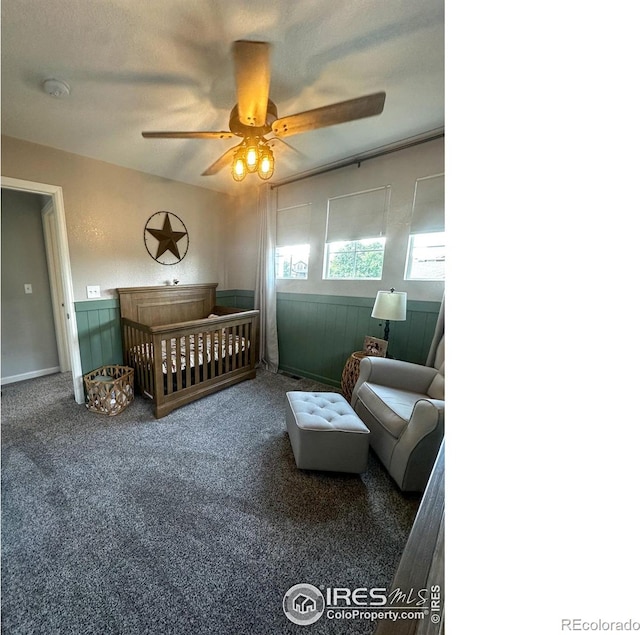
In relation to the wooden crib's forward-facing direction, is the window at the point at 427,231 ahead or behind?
ahead

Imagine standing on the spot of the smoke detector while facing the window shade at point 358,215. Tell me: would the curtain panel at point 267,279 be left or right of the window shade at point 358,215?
left

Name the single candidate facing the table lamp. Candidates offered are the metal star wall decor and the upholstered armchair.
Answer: the metal star wall decor

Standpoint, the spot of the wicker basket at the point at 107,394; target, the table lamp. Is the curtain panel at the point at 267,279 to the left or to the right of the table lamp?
left

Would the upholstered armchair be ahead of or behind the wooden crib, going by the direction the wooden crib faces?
ahead

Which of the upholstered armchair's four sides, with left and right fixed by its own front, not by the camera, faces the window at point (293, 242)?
right

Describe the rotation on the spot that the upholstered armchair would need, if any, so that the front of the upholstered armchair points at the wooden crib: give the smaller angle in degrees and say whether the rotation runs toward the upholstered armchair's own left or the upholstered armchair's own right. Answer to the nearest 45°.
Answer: approximately 45° to the upholstered armchair's own right

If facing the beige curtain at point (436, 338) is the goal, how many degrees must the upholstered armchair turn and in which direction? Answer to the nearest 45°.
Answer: approximately 135° to its right

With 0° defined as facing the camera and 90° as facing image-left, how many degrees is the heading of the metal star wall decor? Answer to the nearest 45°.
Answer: approximately 315°

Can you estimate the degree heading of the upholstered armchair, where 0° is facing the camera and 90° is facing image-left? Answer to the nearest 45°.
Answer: approximately 45°
